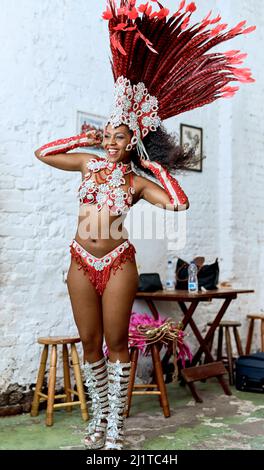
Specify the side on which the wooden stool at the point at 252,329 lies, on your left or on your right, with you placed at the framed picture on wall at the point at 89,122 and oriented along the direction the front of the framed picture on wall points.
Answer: on your left

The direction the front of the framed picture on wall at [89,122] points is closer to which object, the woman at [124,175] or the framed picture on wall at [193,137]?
the woman

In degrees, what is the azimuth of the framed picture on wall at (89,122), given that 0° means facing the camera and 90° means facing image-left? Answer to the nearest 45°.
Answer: approximately 0°

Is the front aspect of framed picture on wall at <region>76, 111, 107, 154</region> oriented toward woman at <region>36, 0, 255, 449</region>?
yes
